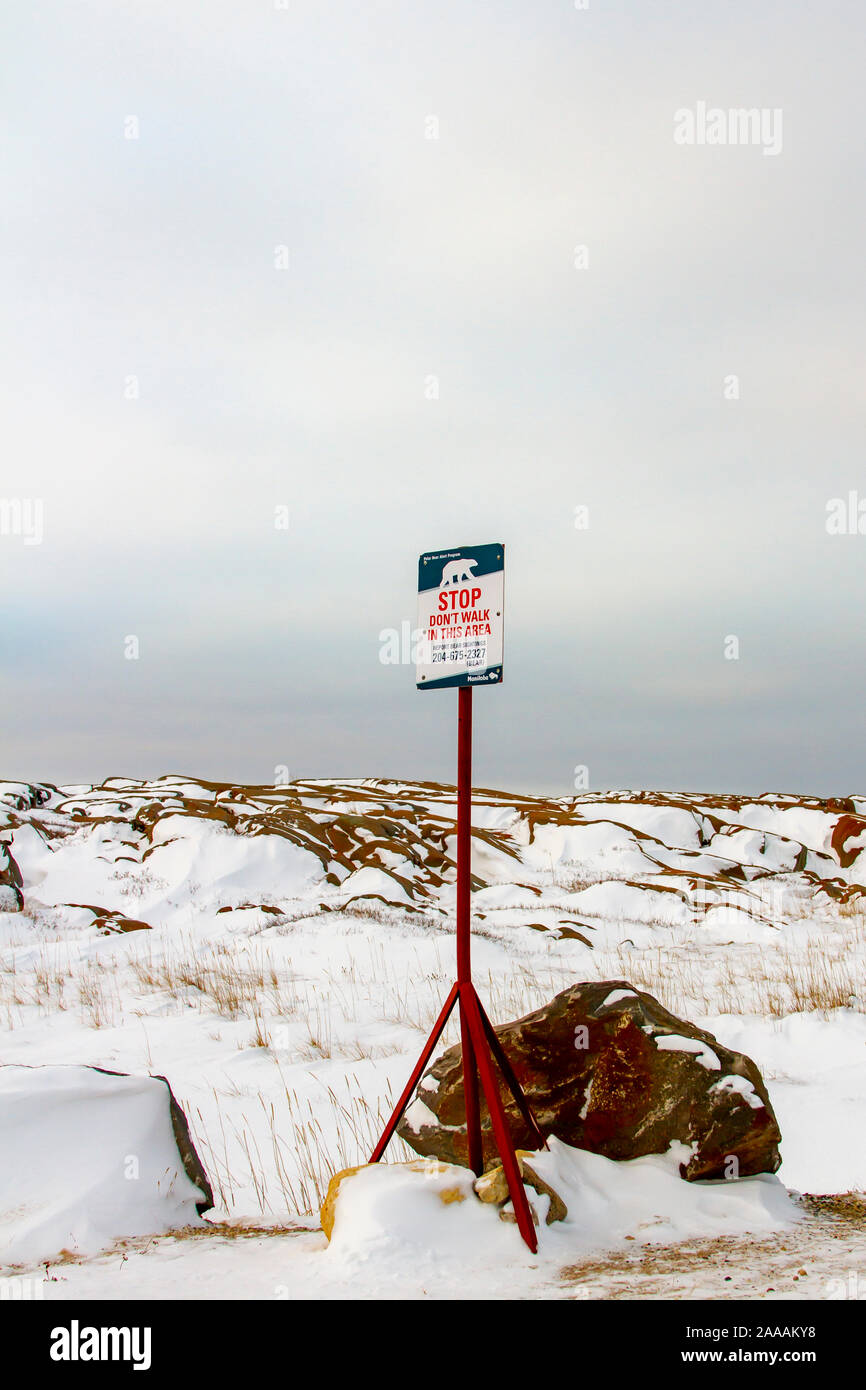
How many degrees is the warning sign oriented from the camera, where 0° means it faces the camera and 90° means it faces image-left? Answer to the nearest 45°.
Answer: approximately 0°
